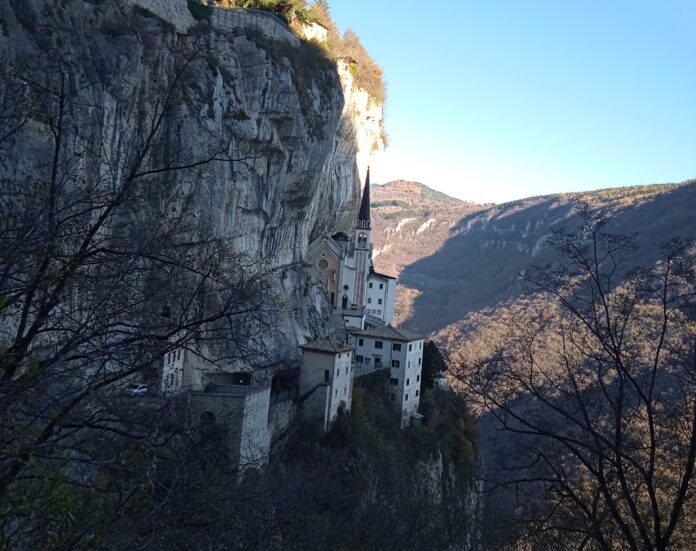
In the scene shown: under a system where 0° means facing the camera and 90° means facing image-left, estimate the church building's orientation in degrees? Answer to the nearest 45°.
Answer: approximately 45°

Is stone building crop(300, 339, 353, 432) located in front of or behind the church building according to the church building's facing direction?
in front

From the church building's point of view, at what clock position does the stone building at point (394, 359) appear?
The stone building is roughly at 10 o'clock from the church building.

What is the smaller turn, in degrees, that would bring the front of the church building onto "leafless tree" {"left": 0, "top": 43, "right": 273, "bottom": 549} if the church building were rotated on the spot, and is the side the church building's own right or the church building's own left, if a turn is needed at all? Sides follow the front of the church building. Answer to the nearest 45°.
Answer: approximately 45° to the church building's own left

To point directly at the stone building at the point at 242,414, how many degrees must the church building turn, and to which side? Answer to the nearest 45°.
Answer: approximately 45° to its left
